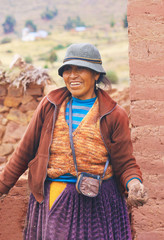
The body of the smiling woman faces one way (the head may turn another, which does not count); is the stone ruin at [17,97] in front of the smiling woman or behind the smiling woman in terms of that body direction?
behind

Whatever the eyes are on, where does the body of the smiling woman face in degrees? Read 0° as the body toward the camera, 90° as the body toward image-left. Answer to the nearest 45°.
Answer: approximately 0°

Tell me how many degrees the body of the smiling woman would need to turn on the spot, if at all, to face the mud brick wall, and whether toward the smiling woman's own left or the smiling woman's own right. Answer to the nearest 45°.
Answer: approximately 135° to the smiling woman's own left
